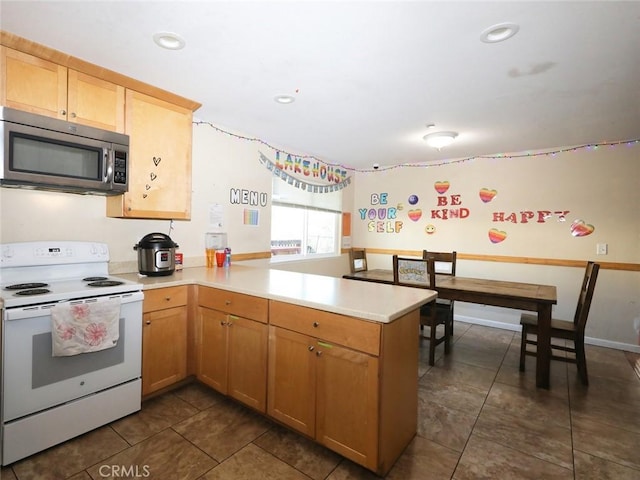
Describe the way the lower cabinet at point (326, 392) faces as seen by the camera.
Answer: facing the viewer and to the left of the viewer

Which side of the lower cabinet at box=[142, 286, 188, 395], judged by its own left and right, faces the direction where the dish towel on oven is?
right

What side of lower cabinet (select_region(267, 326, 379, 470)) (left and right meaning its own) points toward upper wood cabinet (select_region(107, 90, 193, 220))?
right

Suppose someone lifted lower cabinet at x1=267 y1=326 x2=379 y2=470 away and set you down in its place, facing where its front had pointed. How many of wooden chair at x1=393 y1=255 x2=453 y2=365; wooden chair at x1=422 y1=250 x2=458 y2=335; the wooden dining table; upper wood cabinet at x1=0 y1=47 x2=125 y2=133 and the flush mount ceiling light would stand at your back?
4

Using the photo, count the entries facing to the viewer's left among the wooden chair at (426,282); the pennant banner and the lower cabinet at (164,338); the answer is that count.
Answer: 0

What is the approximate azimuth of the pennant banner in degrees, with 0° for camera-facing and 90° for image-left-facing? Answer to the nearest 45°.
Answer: approximately 315°

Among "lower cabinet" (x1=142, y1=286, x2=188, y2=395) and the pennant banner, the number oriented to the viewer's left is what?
0

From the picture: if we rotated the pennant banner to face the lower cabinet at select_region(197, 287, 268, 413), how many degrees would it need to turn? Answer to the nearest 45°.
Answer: approximately 45° to its right

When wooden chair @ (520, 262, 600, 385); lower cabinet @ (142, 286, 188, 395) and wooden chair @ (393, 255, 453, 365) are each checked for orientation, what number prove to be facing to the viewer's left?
1

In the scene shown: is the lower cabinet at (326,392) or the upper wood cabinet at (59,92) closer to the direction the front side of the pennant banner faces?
the lower cabinet

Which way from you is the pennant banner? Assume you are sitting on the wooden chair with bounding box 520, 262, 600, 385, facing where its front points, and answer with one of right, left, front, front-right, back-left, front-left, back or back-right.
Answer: front

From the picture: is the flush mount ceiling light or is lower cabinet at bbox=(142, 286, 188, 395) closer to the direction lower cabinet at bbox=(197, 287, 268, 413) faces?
the lower cabinet

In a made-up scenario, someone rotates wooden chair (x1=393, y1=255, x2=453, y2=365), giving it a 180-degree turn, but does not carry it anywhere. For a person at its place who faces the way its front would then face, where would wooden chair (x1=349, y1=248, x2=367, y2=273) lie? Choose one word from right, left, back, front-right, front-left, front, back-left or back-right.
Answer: right

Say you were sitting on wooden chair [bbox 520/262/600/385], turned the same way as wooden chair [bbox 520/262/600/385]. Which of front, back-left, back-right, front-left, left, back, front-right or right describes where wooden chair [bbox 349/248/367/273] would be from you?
front

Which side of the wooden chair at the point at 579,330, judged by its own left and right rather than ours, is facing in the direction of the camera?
left

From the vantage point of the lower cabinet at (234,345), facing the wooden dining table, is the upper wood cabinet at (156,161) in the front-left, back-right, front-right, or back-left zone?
back-left

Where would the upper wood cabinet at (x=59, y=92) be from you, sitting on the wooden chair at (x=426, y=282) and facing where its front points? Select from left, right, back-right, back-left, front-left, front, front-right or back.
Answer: back

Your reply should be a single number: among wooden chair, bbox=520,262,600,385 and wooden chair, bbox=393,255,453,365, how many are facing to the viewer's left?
1
